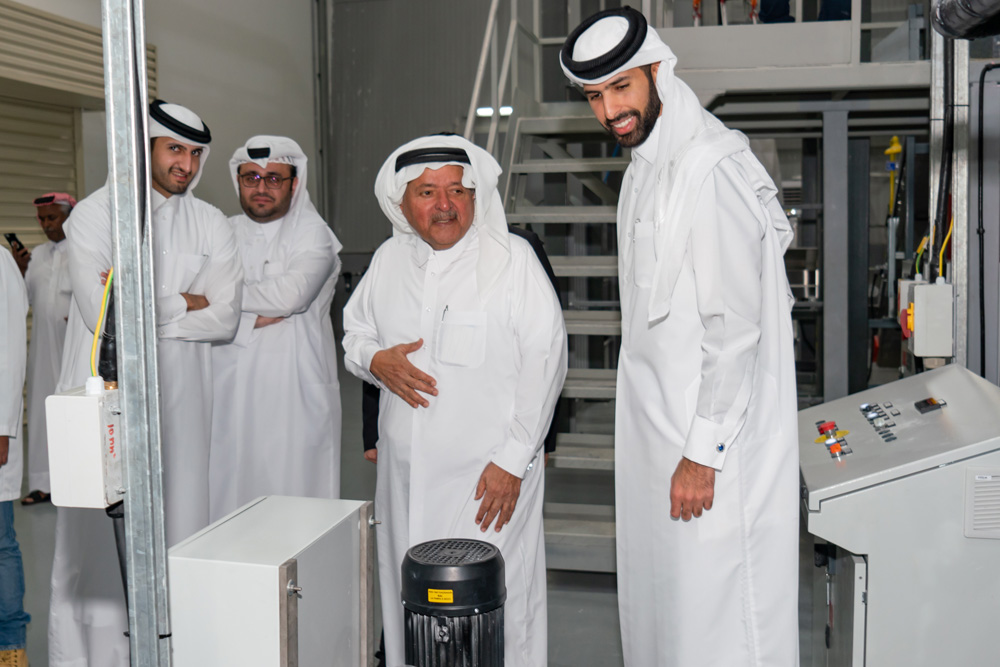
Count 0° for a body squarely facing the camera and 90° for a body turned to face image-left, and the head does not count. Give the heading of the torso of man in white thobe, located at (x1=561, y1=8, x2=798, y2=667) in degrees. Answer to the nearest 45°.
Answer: approximately 45°

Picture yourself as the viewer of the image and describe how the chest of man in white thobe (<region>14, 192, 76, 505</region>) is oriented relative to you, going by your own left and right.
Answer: facing the viewer and to the left of the viewer

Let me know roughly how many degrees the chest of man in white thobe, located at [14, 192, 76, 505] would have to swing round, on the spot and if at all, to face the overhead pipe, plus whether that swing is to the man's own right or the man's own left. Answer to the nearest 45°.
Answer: approximately 90° to the man's own left

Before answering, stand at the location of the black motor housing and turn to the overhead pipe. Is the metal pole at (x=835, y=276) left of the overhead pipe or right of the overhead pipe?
left

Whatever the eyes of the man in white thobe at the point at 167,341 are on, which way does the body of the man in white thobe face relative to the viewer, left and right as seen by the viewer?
facing the viewer

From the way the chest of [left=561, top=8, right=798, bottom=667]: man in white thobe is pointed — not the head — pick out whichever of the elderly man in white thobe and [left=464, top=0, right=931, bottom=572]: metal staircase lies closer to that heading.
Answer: the elderly man in white thobe

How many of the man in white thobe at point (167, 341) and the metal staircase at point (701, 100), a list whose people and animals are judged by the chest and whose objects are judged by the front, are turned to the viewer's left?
0

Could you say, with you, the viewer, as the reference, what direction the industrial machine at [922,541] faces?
facing to the left of the viewer

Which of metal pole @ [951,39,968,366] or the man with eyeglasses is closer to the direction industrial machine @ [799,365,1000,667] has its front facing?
the man with eyeglasses

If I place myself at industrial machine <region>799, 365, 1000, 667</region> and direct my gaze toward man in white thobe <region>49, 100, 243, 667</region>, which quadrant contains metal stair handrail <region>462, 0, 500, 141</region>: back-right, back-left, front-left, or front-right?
front-right

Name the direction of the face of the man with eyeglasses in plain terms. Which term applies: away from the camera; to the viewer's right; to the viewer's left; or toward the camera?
toward the camera

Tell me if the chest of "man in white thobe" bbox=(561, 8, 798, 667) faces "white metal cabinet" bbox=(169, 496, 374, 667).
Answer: yes

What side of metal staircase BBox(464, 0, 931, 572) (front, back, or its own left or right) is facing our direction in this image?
front

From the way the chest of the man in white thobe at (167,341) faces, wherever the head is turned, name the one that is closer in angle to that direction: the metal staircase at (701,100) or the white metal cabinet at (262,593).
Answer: the white metal cabinet

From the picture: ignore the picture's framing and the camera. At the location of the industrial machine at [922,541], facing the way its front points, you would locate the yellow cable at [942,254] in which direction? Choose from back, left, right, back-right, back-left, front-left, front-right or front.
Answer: right
